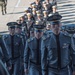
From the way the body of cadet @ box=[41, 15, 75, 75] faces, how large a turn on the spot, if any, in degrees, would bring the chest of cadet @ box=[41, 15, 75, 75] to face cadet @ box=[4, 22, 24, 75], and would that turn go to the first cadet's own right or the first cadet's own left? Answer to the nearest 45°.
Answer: approximately 135° to the first cadet's own right

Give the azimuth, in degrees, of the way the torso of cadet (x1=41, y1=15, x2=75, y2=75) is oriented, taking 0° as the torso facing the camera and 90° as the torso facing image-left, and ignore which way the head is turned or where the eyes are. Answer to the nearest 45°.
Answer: approximately 0°

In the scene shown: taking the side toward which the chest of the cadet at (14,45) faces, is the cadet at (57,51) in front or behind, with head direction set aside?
in front

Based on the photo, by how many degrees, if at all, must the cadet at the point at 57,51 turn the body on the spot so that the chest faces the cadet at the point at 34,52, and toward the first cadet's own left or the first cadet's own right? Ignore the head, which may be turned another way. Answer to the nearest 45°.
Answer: approximately 135° to the first cadet's own right

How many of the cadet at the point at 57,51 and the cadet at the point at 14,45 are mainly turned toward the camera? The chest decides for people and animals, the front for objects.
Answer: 2
